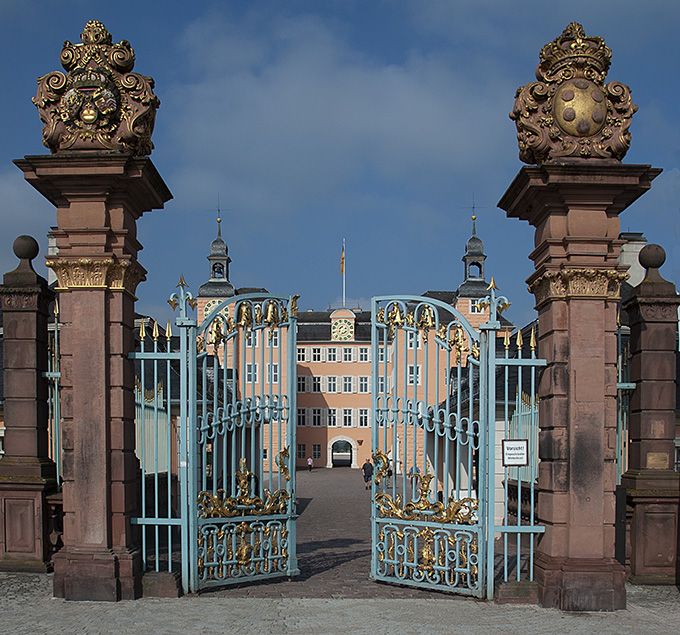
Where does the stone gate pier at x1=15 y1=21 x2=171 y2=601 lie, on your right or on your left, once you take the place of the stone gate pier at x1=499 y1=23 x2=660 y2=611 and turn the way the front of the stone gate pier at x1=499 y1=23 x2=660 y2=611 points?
on your right

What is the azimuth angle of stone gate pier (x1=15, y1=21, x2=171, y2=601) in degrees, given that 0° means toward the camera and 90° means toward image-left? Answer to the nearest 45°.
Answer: approximately 0°

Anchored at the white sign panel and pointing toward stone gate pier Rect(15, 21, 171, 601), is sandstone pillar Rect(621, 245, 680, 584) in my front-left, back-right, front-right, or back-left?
back-right

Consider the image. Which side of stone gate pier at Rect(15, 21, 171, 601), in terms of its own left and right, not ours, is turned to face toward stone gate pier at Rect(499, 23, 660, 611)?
left

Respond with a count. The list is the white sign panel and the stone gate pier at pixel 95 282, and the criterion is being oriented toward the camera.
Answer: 2

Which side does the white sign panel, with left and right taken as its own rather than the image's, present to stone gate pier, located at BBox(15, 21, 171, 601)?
right

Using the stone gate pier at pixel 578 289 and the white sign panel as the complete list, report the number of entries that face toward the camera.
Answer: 2

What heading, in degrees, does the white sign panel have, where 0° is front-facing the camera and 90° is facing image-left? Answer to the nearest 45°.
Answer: approximately 0°
